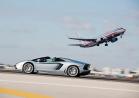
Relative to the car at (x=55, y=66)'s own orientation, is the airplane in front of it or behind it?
behind

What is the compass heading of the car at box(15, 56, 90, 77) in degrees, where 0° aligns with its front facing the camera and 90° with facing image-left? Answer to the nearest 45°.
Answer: approximately 90°
